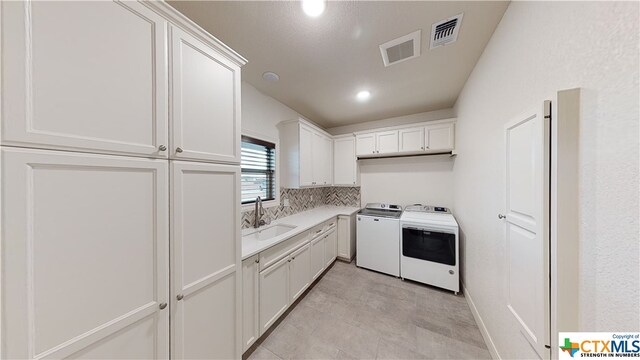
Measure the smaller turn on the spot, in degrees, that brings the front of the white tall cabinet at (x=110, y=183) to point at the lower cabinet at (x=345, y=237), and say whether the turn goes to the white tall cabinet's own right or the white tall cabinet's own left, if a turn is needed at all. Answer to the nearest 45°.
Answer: approximately 45° to the white tall cabinet's own left

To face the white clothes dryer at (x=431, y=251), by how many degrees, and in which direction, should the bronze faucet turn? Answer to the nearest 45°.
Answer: approximately 45° to its left

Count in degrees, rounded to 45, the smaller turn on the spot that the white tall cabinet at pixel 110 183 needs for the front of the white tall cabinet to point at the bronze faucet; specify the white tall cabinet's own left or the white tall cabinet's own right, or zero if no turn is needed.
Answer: approximately 90° to the white tall cabinet's own left

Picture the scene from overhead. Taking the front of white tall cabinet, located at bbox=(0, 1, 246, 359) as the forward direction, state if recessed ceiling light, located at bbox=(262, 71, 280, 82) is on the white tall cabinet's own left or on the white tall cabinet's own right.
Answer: on the white tall cabinet's own left

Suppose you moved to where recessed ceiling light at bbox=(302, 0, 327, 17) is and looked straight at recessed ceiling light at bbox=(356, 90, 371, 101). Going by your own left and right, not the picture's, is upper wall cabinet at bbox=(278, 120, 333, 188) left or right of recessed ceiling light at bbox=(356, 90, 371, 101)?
left

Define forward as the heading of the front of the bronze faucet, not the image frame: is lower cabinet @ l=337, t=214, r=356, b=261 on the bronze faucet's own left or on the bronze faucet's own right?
on the bronze faucet's own left

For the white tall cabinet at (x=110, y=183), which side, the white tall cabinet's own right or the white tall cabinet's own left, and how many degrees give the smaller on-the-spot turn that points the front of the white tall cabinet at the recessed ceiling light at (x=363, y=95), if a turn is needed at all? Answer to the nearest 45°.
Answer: approximately 45° to the white tall cabinet's own left

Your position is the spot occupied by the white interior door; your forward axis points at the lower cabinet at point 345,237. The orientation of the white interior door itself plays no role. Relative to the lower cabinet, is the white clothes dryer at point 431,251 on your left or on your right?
right

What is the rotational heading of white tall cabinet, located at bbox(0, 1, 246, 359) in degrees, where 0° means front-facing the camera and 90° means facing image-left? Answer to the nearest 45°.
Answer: approximately 315°

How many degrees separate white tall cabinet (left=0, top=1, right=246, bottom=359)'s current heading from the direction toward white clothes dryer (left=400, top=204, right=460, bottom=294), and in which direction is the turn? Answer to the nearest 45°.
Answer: approximately 45° to its left
